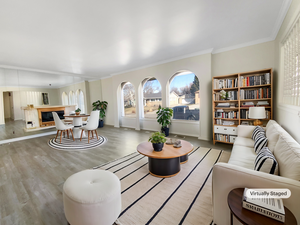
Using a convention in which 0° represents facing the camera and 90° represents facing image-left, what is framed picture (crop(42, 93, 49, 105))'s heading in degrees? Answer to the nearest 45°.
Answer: approximately 0°

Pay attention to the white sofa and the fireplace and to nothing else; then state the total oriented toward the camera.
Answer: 1

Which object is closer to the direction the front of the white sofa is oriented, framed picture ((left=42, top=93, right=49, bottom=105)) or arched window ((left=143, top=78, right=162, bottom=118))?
the framed picture

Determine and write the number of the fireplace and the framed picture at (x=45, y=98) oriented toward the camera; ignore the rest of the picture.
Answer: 2

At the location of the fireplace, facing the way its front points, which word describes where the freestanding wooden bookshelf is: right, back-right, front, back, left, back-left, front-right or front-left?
front-left

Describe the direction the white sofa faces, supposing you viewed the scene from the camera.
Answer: facing to the left of the viewer

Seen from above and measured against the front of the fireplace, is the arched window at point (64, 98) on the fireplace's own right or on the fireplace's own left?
on the fireplace's own left

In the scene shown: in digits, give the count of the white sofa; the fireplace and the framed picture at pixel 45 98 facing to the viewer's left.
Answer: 1

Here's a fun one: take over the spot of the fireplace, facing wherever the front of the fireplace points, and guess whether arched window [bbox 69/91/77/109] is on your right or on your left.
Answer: on your left
